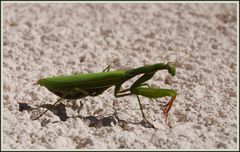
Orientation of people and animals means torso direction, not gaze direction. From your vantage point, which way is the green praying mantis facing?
to the viewer's right
